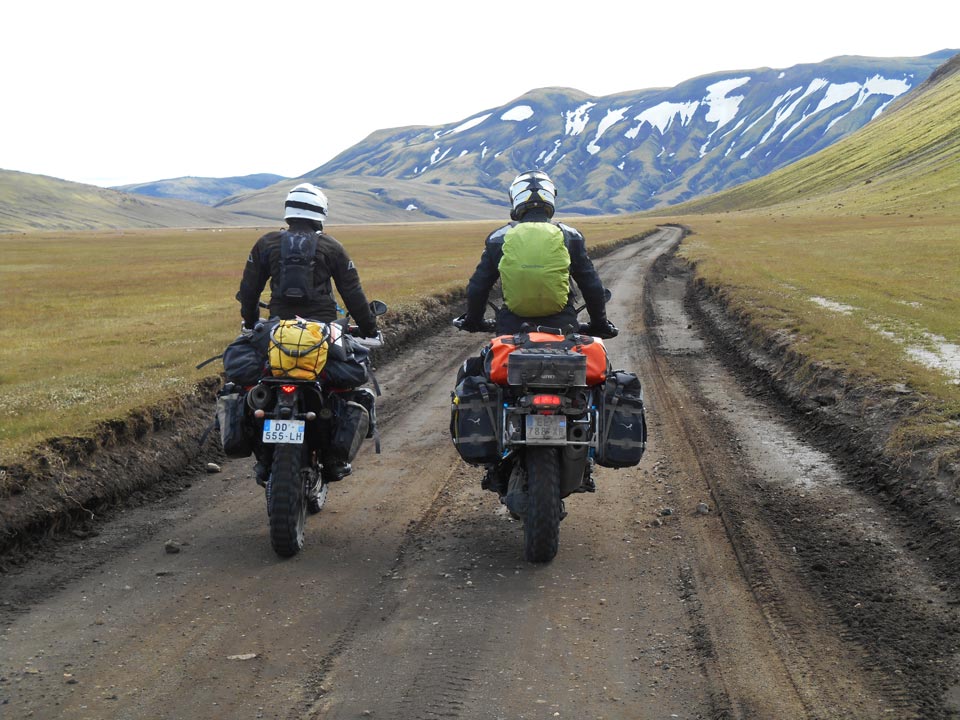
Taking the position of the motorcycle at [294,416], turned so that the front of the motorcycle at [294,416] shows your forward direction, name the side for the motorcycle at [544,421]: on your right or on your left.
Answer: on your right

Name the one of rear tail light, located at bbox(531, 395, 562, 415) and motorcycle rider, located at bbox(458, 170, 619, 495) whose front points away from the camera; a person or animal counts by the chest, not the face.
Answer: the motorcycle rider

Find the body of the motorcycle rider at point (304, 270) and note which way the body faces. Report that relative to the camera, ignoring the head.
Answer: away from the camera

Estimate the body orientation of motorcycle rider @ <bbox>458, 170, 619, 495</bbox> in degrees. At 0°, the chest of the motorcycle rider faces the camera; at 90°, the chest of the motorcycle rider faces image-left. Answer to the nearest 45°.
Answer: approximately 180°

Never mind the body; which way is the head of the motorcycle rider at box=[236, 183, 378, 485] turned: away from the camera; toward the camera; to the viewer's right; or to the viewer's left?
away from the camera

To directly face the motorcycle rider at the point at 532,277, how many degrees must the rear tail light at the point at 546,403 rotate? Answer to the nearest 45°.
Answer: approximately 180°

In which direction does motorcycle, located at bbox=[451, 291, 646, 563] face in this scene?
away from the camera

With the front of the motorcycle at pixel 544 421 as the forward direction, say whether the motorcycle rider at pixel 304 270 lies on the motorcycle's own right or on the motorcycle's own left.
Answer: on the motorcycle's own left

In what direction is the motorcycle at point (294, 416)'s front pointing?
away from the camera

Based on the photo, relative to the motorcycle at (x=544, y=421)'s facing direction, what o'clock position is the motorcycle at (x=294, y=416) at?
the motorcycle at (x=294, y=416) is roughly at 9 o'clock from the motorcycle at (x=544, y=421).

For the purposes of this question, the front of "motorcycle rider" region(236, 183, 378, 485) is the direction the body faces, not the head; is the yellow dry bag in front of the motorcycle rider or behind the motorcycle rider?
behind

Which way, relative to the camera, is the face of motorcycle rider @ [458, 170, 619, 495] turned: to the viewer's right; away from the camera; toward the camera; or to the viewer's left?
away from the camera

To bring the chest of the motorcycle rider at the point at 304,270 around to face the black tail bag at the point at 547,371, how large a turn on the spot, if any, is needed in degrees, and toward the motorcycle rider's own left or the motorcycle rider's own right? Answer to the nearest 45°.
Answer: approximately 135° to the motorcycle rider's own right
